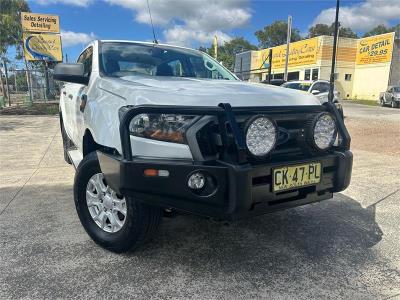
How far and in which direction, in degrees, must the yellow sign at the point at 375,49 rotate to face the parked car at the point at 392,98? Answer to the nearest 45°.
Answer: approximately 45° to its left

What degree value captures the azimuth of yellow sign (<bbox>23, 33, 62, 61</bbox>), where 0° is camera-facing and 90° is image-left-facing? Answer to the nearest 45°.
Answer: approximately 0°

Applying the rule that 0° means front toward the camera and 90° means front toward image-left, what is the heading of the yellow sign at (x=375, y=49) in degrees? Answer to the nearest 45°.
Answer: approximately 45°

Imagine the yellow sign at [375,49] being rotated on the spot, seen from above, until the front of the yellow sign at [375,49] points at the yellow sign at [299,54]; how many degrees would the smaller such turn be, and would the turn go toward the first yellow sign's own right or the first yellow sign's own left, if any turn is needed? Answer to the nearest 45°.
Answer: approximately 45° to the first yellow sign's own right
